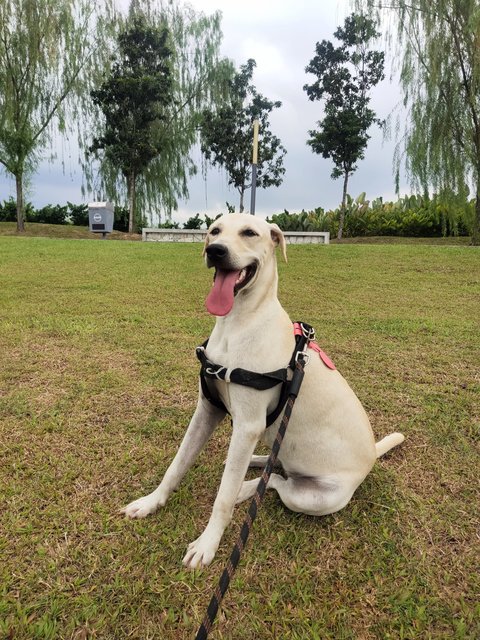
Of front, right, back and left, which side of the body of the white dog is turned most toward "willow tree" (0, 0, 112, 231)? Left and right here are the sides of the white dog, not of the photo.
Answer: right

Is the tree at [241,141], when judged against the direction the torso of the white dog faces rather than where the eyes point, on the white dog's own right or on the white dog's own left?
on the white dog's own right

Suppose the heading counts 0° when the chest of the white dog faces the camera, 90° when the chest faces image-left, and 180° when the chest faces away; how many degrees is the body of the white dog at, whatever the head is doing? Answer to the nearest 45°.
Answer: approximately 45°

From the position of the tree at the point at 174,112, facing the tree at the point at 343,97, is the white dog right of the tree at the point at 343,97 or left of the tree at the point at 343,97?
right

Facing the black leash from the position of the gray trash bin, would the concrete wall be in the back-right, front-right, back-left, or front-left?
front-left

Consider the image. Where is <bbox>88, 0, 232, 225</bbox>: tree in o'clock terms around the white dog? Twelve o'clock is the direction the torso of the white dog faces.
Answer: The tree is roughly at 4 o'clock from the white dog.

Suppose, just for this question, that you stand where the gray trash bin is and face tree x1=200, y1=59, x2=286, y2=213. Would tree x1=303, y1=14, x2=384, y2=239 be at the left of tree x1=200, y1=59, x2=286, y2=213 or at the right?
right

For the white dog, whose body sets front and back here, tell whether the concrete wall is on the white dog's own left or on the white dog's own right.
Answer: on the white dog's own right

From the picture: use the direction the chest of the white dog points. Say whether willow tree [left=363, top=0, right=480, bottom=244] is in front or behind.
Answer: behind

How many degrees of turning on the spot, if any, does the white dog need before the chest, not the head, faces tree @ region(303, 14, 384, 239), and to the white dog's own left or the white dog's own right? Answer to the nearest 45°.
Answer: approximately 135° to the white dog's own right
